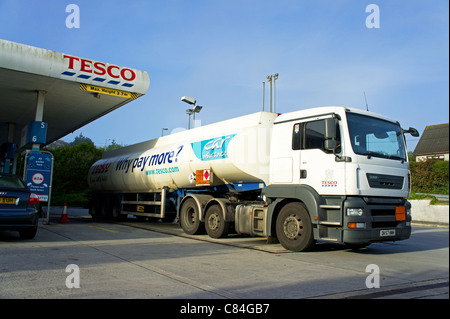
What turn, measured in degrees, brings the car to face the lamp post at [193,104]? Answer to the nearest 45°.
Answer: approximately 45° to its right

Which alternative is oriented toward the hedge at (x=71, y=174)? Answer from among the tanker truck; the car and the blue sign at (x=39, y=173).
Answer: the car

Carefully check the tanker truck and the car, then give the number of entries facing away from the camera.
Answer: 1

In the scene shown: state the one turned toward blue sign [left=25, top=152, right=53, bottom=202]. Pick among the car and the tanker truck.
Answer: the car

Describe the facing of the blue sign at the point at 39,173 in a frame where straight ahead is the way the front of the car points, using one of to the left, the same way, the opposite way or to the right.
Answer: the opposite way

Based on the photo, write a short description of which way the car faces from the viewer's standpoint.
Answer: facing away from the viewer

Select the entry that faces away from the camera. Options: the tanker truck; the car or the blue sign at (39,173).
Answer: the car

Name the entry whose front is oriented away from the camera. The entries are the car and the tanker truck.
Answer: the car

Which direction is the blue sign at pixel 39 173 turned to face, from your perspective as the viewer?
facing the viewer

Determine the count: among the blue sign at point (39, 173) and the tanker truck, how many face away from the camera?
0

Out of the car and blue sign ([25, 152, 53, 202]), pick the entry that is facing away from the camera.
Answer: the car

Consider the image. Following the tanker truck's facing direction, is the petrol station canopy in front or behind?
behind

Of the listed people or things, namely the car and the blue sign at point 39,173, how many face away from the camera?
1

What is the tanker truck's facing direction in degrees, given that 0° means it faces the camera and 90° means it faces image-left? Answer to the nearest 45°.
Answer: approximately 315°
